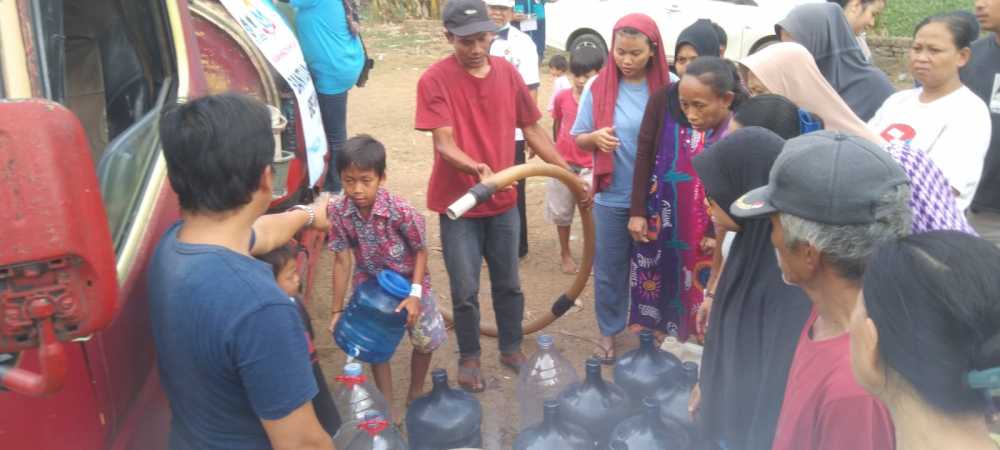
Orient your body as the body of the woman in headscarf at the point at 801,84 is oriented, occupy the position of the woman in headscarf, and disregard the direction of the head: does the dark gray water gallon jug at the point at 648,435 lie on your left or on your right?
on your left

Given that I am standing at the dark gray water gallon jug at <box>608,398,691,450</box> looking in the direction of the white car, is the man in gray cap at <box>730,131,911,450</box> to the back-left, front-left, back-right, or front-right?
back-right

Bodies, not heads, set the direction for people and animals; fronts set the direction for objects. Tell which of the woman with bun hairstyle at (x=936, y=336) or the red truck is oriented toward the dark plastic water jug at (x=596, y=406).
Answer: the woman with bun hairstyle

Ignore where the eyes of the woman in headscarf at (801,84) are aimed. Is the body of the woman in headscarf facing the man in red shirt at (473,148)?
yes

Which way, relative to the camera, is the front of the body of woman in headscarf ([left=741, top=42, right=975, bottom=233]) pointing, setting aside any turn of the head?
to the viewer's left

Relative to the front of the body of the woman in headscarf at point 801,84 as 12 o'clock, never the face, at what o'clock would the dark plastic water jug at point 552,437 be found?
The dark plastic water jug is roughly at 10 o'clock from the woman in headscarf.

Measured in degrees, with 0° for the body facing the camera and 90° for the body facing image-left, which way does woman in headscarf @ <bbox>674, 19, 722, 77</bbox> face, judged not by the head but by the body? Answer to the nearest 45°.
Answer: approximately 45°

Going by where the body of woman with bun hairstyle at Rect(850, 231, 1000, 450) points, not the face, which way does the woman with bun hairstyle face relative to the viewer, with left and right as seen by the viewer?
facing away from the viewer and to the left of the viewer

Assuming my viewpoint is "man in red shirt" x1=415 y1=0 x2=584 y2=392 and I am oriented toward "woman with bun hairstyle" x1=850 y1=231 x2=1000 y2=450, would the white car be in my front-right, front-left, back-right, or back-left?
back-left
